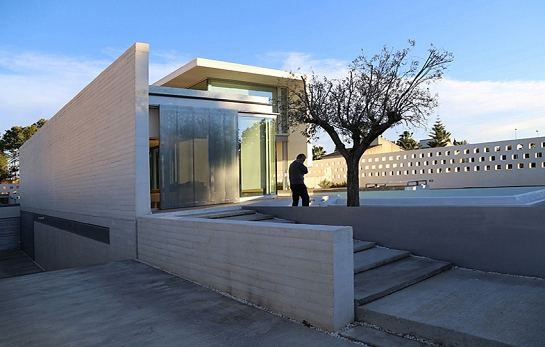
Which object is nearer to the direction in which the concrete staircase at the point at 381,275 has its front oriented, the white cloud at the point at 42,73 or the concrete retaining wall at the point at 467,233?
the concrete retaining wall

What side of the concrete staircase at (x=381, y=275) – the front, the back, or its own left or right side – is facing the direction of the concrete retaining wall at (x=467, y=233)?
left

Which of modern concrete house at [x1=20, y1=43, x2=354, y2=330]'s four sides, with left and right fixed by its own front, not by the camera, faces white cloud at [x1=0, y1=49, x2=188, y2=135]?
back

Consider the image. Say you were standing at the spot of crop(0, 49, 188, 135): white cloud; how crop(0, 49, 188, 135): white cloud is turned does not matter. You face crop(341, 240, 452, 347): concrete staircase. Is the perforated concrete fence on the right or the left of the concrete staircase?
left

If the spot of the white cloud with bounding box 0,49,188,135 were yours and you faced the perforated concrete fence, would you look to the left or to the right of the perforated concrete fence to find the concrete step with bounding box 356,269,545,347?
right

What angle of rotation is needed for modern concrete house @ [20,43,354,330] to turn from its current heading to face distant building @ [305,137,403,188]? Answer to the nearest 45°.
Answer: approximately 90° to its left

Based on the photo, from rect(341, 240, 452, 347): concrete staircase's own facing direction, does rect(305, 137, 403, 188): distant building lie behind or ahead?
behind

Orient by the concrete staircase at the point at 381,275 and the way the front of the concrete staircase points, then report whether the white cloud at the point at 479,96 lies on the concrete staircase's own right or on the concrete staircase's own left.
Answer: on the concrete staircase's own left

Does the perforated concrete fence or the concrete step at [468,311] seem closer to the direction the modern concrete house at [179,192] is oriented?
the concrete step
